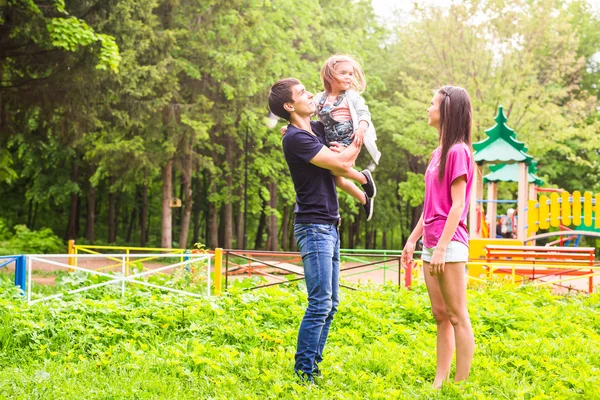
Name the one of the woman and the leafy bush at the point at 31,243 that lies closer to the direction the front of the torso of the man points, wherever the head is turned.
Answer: the woman

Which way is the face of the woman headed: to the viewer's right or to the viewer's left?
to the viewer's left

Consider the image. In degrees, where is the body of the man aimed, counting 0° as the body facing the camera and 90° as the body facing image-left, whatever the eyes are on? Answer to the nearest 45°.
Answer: approximately 270°

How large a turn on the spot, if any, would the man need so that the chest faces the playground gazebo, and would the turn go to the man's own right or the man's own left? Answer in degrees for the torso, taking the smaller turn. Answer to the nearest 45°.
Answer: approximately 90° to the man's own left

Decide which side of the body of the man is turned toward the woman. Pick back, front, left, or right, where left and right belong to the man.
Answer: front

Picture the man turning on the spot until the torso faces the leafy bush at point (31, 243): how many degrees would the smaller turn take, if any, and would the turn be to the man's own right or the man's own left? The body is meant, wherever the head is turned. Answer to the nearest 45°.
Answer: approximately 135° to the man's own left

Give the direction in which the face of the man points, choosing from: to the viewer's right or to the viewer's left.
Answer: to the viewer's right
